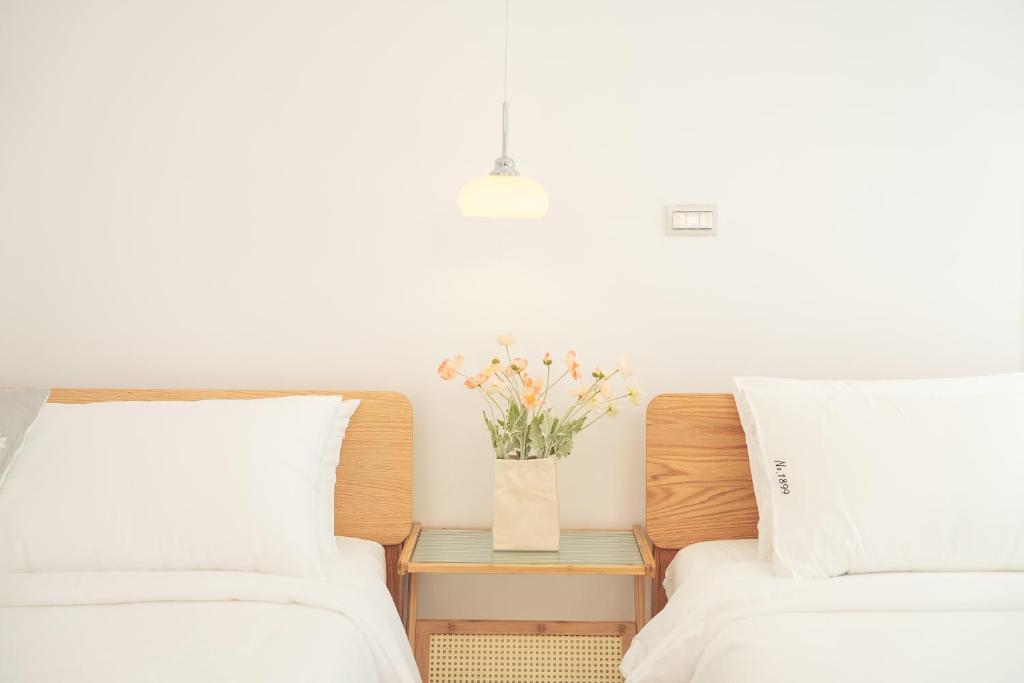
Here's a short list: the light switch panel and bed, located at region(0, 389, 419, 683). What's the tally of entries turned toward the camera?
2

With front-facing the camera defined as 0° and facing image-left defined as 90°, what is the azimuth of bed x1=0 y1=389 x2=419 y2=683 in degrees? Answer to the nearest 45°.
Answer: approximately 0°

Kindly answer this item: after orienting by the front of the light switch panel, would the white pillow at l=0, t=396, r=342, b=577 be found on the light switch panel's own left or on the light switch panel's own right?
on the light switch panel's own right

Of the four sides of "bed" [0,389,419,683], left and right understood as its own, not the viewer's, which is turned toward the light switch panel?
left

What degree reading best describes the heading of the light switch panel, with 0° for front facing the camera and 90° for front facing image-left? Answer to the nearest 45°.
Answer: approximately 0°

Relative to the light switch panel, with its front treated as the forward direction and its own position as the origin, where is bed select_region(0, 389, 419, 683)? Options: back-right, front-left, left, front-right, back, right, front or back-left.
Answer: front-right

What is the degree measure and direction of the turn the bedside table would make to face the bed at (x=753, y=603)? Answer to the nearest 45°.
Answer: approximately 45° to its left

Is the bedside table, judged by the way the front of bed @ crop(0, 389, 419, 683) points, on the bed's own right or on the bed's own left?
on the bed's own left
